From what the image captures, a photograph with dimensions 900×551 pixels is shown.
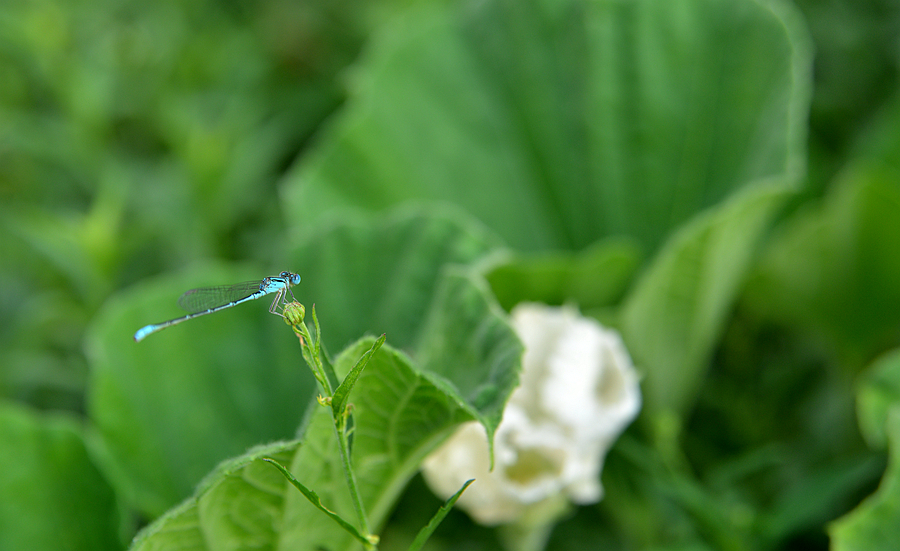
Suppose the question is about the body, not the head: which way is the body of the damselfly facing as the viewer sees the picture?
to the viewer's right
